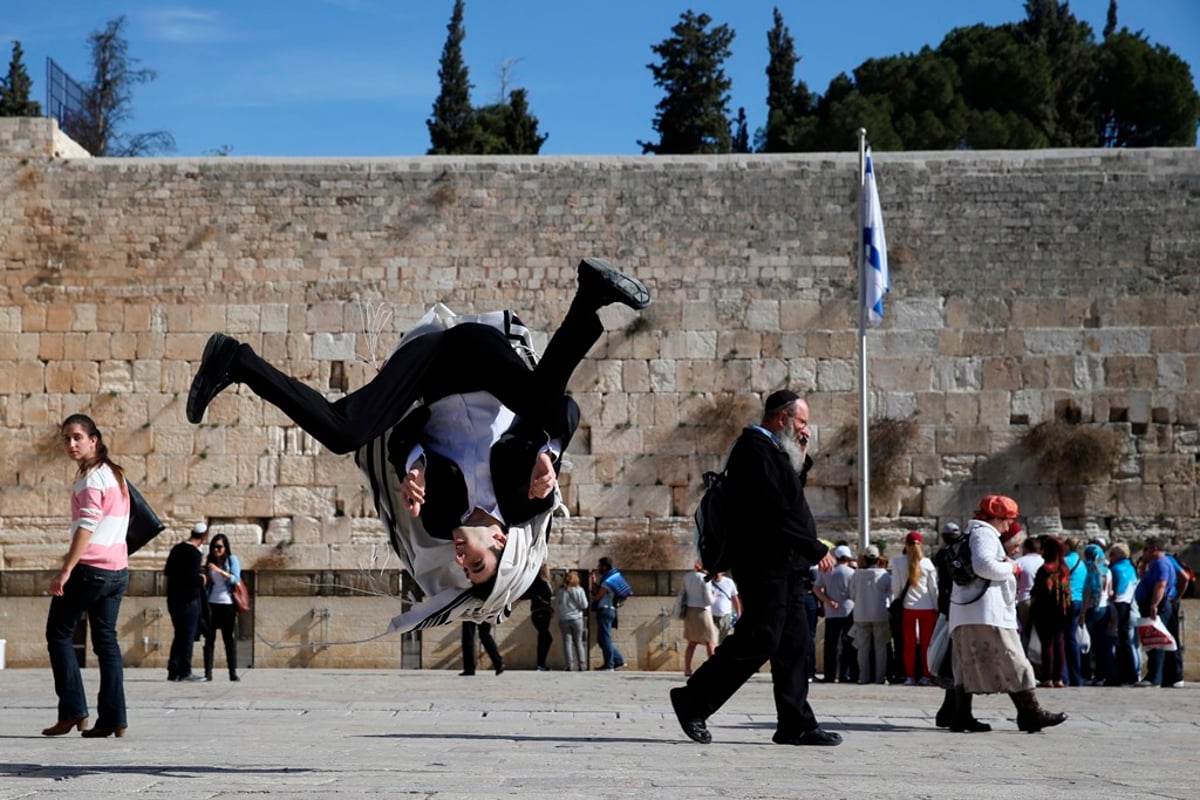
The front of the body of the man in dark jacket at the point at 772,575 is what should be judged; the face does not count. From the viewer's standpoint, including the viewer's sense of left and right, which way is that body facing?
facing to the right of the viewer

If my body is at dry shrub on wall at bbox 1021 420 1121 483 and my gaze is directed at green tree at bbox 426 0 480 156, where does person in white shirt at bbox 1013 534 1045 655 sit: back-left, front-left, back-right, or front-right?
back-left

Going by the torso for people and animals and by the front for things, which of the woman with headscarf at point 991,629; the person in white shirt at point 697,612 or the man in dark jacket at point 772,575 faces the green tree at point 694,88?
the person in white shirt

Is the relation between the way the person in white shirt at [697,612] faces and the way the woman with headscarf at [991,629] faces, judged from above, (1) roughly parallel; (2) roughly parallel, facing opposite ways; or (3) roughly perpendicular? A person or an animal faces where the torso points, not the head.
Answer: roughly perpendicular

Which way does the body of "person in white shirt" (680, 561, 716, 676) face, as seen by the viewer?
away from the camera

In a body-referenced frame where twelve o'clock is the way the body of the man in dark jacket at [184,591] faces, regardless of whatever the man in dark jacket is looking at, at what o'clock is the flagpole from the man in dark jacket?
The flagpole is roughly at 1 o'clock from the man in dark jacket.

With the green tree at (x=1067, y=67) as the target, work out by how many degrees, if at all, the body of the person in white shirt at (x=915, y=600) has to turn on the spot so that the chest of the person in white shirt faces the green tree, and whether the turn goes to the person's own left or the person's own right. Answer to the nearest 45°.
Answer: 0° — they already face it

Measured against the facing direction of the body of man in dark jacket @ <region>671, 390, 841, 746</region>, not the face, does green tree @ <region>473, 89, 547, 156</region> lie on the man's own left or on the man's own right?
on the man's own left

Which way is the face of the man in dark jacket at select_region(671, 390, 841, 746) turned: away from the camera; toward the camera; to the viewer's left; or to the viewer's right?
to the viewer's right
